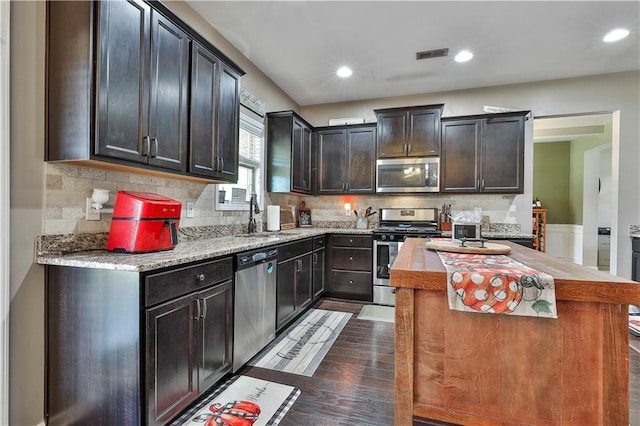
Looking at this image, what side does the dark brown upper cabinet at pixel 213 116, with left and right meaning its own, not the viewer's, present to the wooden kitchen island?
front

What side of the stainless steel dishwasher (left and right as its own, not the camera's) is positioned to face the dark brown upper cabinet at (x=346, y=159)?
left

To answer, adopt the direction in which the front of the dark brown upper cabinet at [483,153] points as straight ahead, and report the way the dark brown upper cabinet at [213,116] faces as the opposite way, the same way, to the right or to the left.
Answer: to the left

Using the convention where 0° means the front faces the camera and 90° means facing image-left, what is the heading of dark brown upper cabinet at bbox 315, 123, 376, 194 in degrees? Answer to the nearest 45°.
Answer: approximately 0°

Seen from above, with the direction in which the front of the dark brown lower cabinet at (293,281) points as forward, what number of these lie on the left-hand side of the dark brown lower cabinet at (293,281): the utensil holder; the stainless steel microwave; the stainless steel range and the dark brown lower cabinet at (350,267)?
4

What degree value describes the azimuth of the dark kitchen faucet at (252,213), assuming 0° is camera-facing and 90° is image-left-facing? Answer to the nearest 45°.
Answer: approximately 315°

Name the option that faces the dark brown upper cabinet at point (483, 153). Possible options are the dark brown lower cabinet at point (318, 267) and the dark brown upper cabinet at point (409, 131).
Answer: the dark brown lower cabinet

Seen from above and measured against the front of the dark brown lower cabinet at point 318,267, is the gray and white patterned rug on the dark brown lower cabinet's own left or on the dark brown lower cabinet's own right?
on the dark brown lower cabinet's own right

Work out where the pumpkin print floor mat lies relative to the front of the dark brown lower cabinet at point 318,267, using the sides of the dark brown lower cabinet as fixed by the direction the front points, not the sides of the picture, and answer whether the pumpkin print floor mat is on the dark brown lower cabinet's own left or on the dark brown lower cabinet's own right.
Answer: on the dark brown lower cabinet's own right

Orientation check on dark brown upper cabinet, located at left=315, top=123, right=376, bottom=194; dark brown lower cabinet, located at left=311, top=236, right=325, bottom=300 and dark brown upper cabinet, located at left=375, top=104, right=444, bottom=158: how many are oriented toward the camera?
2

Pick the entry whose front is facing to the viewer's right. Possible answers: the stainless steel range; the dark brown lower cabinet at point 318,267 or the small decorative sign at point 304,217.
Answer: the dark brown lower cabinet

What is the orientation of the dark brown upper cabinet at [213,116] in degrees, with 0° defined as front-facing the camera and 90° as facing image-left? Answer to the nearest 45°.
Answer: approximately 315°

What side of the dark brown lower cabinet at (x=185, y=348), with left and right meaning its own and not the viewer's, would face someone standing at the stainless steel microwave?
left

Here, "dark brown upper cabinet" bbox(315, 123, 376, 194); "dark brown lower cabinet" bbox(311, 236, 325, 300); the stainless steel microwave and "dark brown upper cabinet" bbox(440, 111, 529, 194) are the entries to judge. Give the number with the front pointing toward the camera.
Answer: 3

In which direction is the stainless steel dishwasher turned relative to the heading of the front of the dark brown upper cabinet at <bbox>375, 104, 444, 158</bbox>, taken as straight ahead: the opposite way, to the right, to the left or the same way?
to the left
